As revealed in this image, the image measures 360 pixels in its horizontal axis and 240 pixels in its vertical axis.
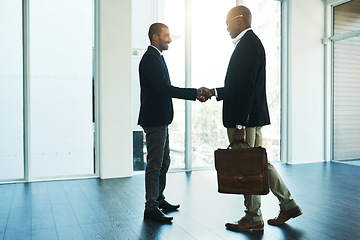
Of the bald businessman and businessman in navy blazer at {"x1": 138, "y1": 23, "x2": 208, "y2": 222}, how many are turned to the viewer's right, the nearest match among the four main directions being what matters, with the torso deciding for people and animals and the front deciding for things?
1

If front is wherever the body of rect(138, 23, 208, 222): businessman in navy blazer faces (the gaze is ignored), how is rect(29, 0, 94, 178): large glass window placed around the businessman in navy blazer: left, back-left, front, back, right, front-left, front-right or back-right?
back-left

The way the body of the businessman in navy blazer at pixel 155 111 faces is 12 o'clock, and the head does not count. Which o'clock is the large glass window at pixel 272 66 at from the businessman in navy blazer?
The large glass window is roughly at 10 o'clock from the businessman in navy blazer.

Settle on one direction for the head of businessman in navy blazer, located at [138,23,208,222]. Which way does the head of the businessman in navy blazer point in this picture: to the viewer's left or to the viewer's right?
to the viewer's right

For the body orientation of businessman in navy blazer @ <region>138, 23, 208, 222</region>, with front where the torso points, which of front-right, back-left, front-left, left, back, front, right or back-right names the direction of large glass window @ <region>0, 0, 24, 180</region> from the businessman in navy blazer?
back-left

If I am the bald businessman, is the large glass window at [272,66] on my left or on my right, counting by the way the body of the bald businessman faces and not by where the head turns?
on my right

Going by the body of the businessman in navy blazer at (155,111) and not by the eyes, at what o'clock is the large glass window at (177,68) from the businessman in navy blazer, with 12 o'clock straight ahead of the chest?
The large glass window is roughly at 9 o'clock from the businessman in navy blazer.

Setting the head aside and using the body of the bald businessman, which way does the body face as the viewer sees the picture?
to the viewer's left

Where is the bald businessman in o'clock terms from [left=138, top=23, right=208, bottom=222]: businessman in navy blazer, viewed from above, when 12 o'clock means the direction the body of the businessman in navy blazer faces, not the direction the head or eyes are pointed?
The bald businessman is roughly at 1 o'clock from the businessman in navy blazer.

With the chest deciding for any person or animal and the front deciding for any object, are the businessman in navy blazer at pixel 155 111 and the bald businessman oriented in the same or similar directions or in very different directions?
very different directions

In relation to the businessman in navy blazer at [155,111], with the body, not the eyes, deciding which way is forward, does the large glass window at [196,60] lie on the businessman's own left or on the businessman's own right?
on the businessman's own left

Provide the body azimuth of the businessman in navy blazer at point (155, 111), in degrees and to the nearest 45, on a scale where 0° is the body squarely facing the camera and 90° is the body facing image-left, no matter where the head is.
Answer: approximately 270°
